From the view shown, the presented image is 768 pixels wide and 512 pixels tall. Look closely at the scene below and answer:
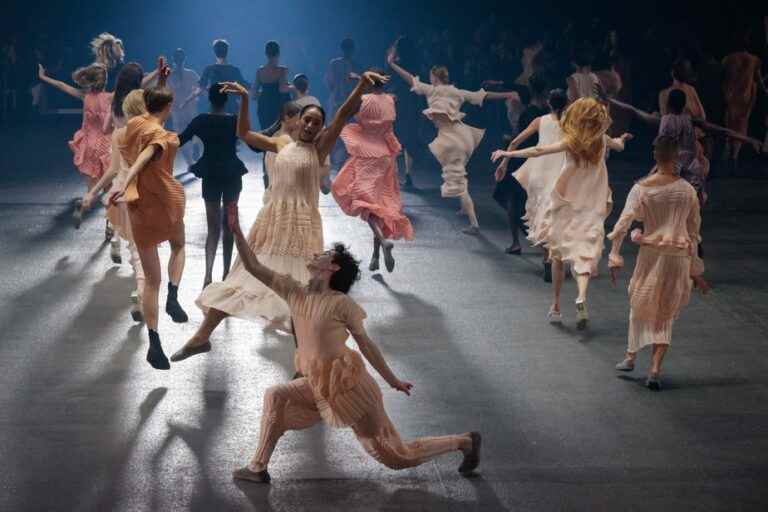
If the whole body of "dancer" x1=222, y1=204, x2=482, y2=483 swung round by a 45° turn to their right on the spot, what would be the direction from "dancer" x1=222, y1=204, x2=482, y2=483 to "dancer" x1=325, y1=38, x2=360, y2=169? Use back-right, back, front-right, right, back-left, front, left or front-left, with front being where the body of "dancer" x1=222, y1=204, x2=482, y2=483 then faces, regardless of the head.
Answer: right

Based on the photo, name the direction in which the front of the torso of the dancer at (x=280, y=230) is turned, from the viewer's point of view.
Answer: toward the camera

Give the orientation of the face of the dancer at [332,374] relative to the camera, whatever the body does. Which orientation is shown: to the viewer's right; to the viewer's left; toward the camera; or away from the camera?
to the viewer's left

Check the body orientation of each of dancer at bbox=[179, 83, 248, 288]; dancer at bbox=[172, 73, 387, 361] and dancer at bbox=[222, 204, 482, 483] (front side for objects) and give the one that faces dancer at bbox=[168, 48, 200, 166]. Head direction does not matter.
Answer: dancer at bbox=[179, 83, 248, 288]

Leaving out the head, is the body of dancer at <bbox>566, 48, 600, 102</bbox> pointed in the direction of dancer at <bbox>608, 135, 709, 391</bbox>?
no

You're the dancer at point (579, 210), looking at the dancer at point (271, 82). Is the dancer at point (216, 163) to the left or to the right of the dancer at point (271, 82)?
left

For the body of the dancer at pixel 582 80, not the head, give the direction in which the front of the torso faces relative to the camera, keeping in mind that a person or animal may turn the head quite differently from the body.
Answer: away from the camera

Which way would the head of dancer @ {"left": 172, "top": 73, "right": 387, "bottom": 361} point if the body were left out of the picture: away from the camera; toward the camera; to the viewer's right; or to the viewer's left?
toward the camera

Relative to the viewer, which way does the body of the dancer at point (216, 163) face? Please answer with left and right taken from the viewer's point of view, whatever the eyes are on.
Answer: facing away from the viewer

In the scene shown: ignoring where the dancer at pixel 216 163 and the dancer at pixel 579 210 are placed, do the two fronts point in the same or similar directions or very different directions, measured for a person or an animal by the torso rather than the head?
same or similar directions

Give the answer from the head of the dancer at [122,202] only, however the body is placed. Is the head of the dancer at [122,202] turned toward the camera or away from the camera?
away from the camera

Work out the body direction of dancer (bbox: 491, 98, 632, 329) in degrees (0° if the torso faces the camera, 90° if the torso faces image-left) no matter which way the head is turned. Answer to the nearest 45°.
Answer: approximately 180°

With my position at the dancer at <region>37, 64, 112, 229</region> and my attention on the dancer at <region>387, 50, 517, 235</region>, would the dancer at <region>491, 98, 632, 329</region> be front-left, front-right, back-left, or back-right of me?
front-right

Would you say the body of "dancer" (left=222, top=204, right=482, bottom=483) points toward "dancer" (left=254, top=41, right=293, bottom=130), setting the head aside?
no

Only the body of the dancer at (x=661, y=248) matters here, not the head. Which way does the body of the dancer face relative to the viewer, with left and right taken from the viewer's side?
facing away from the viewer
